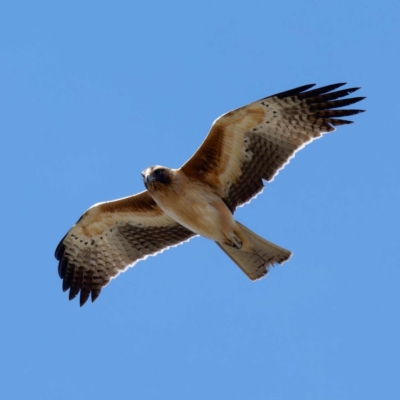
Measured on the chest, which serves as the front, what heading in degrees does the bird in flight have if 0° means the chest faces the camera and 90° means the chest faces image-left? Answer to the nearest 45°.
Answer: approximately 45°
